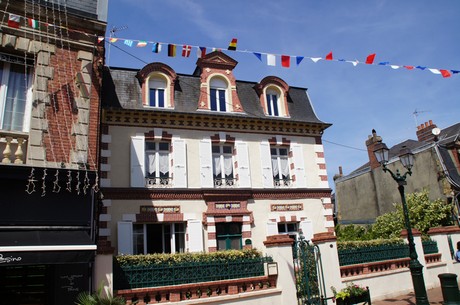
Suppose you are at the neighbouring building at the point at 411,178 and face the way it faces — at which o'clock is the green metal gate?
The green metal gate is roughly at 2 o'clock from the neighbouring building.

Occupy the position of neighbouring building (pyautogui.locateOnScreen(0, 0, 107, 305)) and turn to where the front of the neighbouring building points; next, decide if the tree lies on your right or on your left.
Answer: on your left

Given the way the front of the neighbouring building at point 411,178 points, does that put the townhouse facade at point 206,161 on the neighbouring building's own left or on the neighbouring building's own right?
on the neighbouring building's own right

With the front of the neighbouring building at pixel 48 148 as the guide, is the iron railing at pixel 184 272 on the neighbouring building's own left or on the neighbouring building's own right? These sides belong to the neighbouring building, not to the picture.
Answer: on the neighbouring building's own left

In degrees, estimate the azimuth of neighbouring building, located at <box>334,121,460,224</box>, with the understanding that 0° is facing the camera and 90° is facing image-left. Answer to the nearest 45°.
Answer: approximately 315°

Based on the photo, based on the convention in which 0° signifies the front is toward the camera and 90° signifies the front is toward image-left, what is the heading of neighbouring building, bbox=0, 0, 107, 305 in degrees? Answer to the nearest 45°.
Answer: approximately 0°

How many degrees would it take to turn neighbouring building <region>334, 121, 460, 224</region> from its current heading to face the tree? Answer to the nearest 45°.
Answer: approximately 45° to its right

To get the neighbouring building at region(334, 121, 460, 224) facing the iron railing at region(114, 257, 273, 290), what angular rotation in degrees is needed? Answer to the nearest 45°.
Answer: approximately 45° to its right

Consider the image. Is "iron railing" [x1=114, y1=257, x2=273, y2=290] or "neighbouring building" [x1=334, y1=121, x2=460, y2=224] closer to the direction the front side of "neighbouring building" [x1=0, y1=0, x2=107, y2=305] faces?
the iron railing

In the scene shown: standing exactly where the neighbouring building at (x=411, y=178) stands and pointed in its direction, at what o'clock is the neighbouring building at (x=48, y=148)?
the neighbouring building at (x=48, y=148) is roughly at 2 o'clock from the neighbouring building at (x=411, y=178).
